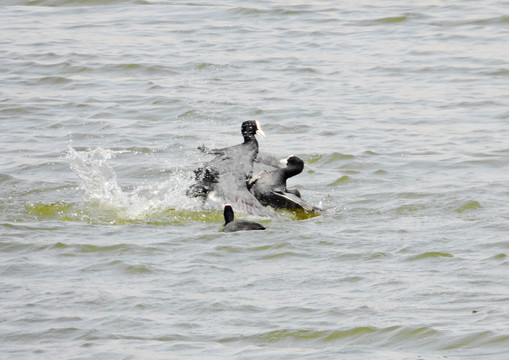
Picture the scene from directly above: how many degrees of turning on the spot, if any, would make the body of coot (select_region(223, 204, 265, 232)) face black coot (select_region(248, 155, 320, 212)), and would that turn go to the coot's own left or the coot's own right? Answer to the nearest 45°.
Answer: approximately 90° to the coot's own right

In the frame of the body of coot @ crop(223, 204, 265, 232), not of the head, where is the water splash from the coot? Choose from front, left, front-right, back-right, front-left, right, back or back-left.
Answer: front-right

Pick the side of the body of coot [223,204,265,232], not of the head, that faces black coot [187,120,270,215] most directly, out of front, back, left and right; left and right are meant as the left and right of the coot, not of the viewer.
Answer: right

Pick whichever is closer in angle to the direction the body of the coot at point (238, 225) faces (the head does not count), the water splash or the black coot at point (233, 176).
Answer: the water splash

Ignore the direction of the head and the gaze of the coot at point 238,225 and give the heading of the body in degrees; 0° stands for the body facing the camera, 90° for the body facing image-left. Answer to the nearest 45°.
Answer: approximately 90°
